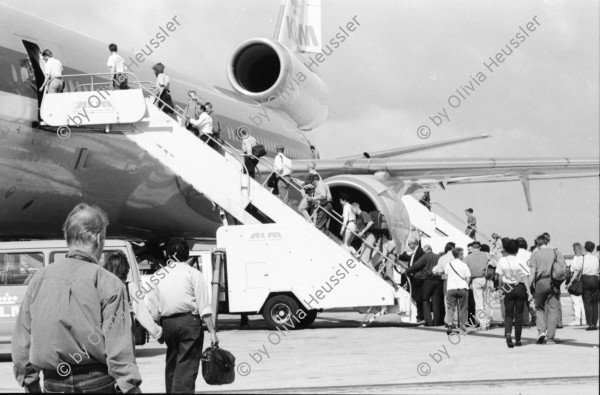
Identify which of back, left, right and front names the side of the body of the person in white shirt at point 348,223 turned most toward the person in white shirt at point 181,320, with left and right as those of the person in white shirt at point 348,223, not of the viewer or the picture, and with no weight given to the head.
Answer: left

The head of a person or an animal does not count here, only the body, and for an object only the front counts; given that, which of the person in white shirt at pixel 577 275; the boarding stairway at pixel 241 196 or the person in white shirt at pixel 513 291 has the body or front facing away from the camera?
the person in white shirt at pixel 513 291

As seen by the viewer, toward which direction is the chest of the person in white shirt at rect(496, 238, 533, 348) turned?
away from the camera

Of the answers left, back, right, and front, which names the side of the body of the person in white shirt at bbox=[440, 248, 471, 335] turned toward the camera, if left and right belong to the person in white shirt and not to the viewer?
back

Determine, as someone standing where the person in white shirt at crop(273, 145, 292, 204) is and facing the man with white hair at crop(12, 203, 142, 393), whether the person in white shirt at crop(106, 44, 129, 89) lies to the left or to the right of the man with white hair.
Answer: right

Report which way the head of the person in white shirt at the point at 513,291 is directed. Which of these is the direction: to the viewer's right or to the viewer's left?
to the viewer's left

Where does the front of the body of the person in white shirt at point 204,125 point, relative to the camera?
to the viewer's left

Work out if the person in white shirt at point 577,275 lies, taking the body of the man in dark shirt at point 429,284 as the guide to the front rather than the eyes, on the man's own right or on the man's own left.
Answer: on the man's own right

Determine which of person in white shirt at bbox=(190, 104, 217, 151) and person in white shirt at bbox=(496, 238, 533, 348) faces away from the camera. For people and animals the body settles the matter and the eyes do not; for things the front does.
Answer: person in white shirt at bbox=(496, 238, 533, 348)

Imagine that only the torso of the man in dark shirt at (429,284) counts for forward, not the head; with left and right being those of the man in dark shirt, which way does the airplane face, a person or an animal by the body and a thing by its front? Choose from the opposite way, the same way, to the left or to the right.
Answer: to the left

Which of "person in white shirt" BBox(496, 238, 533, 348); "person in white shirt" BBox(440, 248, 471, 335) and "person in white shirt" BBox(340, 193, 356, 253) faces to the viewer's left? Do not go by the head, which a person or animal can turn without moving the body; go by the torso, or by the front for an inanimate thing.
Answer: "person in white shirt" BBox(340, 193, 356, 253)

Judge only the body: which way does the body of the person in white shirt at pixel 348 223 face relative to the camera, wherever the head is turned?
to the viewer's left
